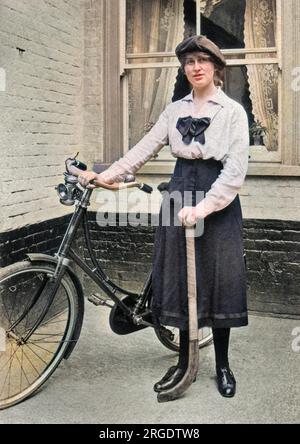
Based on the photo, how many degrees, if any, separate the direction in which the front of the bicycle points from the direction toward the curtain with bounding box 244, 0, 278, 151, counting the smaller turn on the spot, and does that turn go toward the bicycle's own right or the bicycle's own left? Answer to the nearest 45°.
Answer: approximately 180°

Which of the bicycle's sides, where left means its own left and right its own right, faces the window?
back

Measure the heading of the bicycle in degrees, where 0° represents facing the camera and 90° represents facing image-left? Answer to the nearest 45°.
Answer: approximately 45°

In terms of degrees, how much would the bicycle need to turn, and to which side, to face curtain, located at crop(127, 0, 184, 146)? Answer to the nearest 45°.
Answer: approximately 135° to its right
